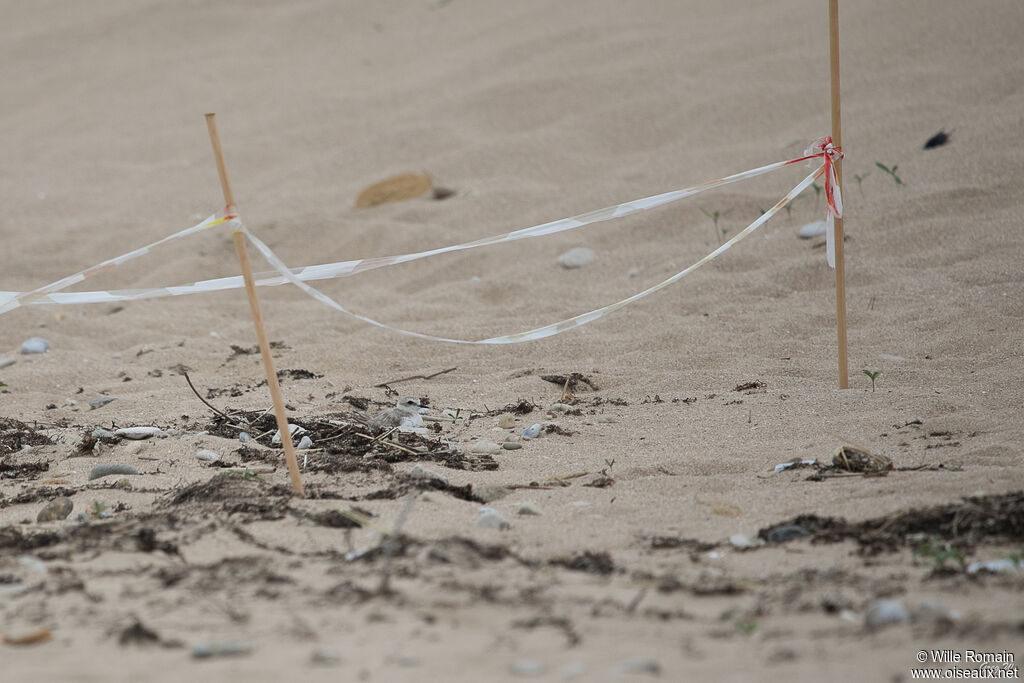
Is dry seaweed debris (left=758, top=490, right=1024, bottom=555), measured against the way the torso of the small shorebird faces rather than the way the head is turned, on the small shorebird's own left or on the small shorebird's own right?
on the small shorebird's own right

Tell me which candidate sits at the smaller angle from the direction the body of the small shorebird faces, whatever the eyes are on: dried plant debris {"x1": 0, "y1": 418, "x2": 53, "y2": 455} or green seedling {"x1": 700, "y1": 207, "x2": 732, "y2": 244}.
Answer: the green seedling

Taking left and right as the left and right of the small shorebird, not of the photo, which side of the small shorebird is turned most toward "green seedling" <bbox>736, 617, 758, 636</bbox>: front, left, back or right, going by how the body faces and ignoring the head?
right

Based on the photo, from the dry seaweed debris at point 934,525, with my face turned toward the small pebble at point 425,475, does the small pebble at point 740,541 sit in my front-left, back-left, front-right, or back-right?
front-left

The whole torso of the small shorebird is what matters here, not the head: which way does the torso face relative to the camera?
to the viewer's right

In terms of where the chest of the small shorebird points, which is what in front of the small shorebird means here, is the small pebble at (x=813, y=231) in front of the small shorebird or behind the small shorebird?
in front

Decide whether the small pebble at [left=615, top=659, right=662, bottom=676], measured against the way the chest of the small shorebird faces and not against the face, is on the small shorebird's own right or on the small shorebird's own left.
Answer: on the small shorebird's own right

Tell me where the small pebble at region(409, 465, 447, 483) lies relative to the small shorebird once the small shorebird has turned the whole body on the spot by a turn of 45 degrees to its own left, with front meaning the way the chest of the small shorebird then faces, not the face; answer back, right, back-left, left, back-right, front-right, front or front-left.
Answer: back-right

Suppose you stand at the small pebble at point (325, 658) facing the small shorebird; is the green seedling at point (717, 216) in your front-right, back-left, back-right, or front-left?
front-right

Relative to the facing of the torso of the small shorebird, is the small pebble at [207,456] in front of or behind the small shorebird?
behind
